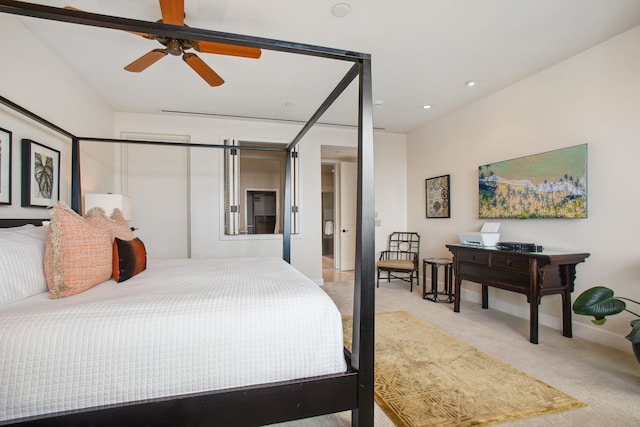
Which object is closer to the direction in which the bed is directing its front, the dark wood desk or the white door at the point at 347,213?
the dark wood desk

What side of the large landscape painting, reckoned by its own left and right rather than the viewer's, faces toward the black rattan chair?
right

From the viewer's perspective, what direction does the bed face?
to the viewer's right

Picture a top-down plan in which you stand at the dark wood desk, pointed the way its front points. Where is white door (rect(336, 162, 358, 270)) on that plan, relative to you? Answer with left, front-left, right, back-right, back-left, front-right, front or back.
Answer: right

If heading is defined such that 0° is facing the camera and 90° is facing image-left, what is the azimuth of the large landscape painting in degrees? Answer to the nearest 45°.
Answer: approximately 45°

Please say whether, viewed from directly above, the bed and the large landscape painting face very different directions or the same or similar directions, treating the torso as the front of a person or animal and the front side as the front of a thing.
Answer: very different directions

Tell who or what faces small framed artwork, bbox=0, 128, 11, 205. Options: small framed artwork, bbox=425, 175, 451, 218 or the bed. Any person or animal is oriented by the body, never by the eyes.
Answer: small framed artwork, bbox=425, 175, 451, 218

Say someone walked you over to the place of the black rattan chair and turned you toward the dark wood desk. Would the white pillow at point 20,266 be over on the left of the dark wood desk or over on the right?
right

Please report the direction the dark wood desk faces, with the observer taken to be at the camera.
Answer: facing the viewer and to the left of the viewer

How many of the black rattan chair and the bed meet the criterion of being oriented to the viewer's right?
1

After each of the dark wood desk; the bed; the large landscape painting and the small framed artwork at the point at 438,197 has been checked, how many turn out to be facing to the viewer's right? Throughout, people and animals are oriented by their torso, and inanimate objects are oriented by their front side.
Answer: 1

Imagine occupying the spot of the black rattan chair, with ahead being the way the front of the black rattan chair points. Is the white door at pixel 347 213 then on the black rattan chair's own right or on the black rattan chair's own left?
on the black rattan chair's own right

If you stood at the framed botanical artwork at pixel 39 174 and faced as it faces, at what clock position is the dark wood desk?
The dark wood desk is roughly at 12 o'clock from the framed botanical artwork.

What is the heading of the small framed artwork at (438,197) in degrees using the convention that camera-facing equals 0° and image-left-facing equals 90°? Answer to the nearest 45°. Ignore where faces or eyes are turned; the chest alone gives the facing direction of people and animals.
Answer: approximately 45°

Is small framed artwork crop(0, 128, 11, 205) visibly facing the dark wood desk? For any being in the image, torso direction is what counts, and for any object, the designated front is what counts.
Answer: yes
